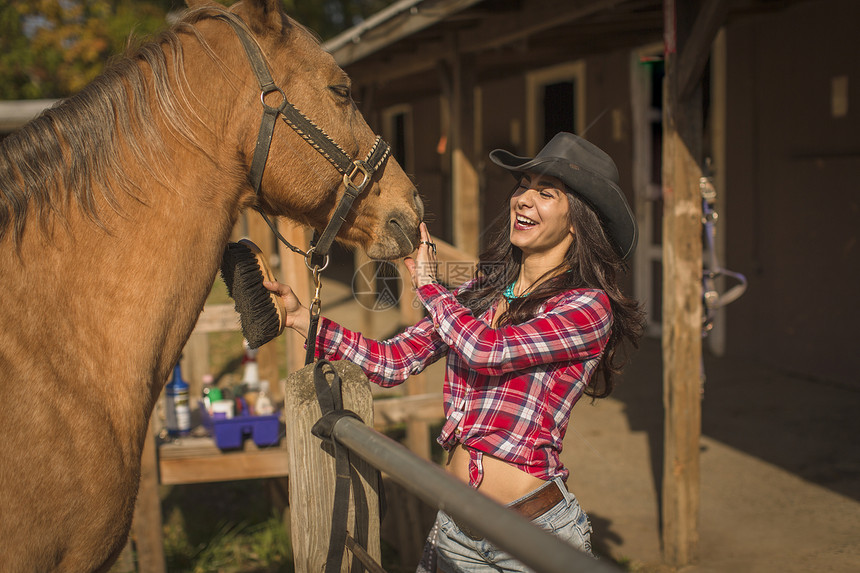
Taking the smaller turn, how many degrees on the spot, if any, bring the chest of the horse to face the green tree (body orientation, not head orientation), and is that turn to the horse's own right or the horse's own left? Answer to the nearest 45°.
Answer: approximately 90° to the horse's own left

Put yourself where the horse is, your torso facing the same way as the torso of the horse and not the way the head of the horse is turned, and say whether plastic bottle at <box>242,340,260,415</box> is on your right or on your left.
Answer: on your left

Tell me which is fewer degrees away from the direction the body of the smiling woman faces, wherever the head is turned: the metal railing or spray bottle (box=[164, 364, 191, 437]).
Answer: the metal railing

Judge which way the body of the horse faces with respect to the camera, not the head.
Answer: to the viewer's right

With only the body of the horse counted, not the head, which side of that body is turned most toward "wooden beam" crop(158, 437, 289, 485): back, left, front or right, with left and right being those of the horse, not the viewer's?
left

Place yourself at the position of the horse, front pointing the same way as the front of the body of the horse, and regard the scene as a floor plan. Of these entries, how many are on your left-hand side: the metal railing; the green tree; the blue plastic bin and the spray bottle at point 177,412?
3

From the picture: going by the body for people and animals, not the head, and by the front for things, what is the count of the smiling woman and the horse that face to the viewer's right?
1

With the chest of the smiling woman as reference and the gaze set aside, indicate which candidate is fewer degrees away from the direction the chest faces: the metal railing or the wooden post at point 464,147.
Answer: the metal railing

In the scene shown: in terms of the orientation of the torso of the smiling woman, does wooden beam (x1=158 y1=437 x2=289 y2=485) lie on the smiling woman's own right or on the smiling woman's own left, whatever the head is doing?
on the smiling woman's own right
